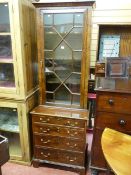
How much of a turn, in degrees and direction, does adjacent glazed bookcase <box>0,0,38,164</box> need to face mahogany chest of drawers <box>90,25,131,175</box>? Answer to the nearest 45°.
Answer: approximately 90° to its left
